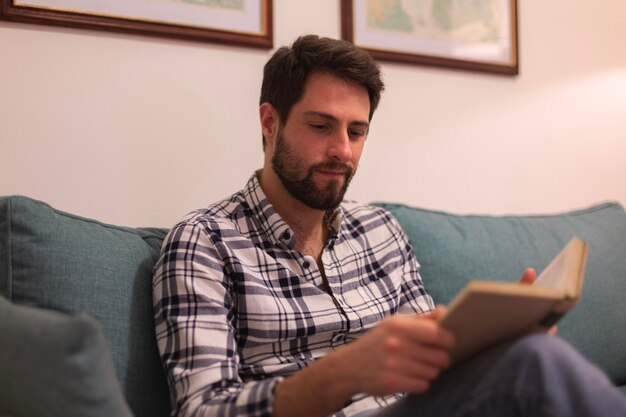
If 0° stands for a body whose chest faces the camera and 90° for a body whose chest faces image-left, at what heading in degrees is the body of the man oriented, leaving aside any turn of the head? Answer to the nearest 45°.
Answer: approximately 315°

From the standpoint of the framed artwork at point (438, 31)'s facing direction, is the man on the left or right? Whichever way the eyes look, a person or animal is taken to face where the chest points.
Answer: on its right

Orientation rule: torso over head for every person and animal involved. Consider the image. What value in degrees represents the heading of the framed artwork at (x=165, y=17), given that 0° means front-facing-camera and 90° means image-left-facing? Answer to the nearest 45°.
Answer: approximately 315°

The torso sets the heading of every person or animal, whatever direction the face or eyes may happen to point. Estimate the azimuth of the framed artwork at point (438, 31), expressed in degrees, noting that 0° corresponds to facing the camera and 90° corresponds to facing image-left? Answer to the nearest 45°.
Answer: approximately 315°

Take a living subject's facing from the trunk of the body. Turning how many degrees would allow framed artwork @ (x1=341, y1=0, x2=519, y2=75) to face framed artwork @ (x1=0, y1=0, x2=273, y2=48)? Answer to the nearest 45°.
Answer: approximately 90° to its right

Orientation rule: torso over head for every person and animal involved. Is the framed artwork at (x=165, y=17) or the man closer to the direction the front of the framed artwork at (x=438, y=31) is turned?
the man
